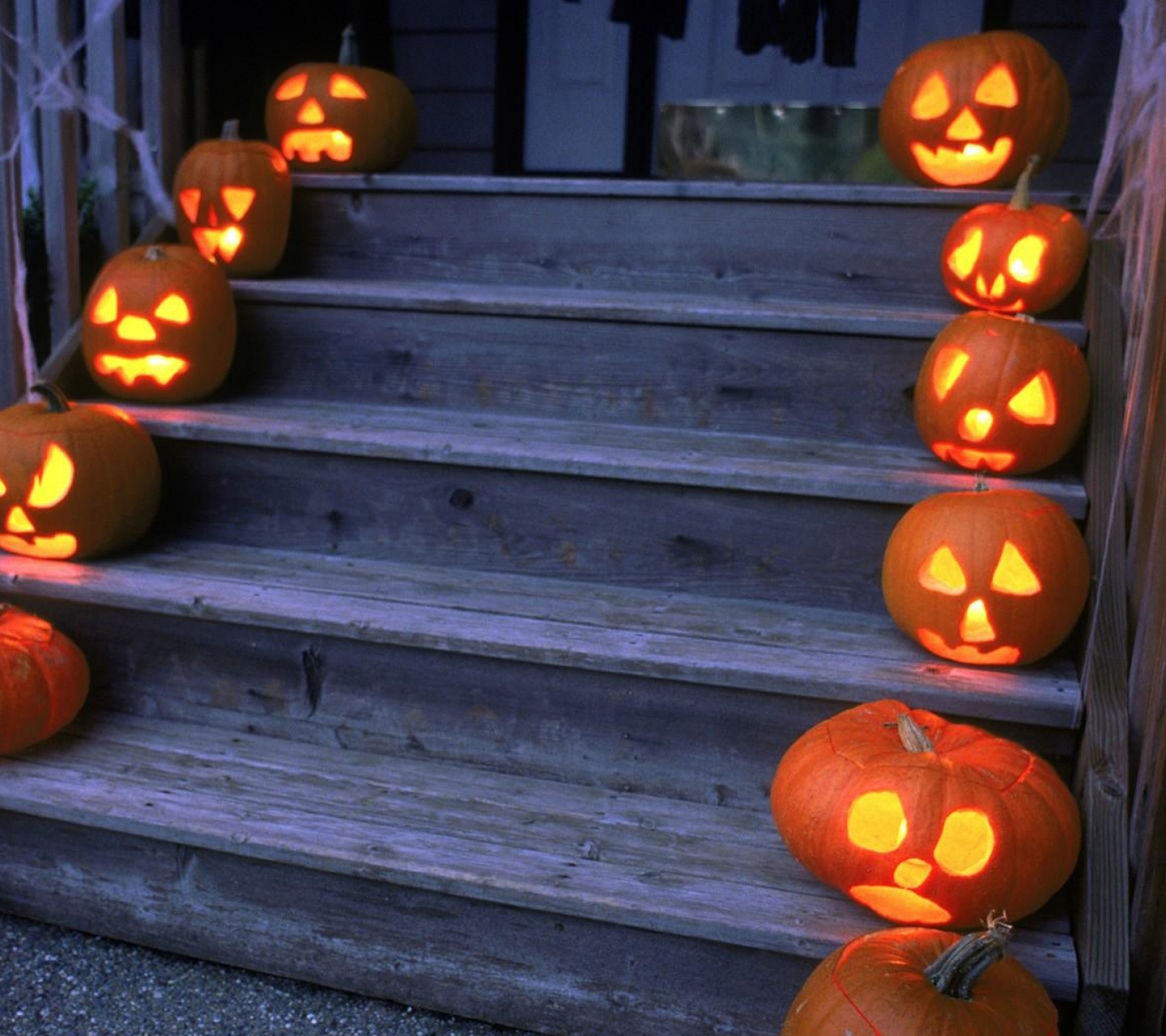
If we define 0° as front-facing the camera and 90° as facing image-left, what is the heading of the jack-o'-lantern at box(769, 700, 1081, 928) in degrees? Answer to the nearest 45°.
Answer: approximately 0°

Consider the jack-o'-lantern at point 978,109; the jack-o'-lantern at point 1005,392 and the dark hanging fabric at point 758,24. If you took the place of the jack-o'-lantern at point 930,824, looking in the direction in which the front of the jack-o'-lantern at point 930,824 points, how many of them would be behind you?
3

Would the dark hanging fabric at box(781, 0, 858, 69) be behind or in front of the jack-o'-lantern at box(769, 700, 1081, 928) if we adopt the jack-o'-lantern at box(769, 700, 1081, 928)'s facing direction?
behind

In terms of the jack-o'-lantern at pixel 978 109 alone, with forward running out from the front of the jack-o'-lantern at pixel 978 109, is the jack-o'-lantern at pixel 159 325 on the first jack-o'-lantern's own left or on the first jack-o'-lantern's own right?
on the first jack-o'-lantern's own right

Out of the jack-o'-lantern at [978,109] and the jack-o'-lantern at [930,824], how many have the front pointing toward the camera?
2

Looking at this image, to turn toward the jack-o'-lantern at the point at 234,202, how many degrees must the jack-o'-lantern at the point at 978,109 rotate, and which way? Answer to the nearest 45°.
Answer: approximately 90° to its right

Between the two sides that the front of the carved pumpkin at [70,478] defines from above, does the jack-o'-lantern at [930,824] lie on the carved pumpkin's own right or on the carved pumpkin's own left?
on the carved pumpkin's own left

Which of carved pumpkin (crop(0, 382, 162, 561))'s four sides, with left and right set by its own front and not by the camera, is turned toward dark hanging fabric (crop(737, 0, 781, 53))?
back
